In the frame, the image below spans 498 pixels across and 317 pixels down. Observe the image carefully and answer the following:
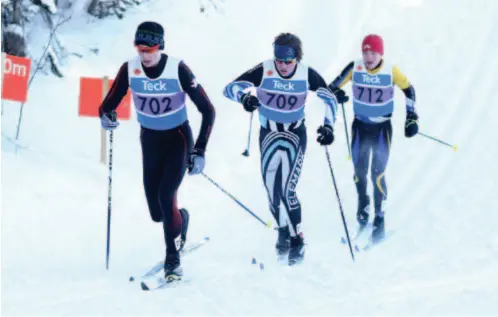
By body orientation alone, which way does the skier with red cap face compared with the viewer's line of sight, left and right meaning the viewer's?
facing the viewer

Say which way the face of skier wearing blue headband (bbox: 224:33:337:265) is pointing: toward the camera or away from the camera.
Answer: toward the camera

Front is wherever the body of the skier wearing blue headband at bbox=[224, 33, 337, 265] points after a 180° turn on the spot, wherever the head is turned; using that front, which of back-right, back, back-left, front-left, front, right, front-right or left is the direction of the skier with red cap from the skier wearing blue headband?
front-right

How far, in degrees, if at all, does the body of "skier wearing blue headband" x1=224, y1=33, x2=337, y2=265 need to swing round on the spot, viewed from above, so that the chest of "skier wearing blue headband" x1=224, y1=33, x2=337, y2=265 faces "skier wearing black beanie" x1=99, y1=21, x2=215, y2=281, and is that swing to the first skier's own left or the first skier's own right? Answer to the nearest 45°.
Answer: approximately 45° to the first skier's own right

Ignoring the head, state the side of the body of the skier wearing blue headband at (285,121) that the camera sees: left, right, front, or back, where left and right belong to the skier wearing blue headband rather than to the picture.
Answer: front

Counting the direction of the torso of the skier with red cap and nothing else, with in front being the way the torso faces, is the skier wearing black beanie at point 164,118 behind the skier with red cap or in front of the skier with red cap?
in front
